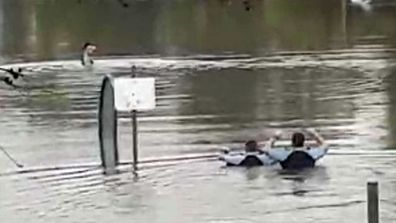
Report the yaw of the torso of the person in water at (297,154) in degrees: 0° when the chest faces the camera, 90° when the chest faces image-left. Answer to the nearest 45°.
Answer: approximately 180°

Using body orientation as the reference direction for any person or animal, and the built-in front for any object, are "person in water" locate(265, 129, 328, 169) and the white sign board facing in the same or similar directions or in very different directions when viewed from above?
very different directions

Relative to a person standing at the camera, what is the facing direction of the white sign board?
facing the viewer

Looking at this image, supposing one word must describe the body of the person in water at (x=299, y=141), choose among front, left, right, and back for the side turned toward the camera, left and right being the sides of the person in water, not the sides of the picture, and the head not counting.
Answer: back

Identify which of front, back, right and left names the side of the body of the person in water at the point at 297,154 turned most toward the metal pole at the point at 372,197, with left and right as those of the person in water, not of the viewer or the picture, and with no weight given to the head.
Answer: back
